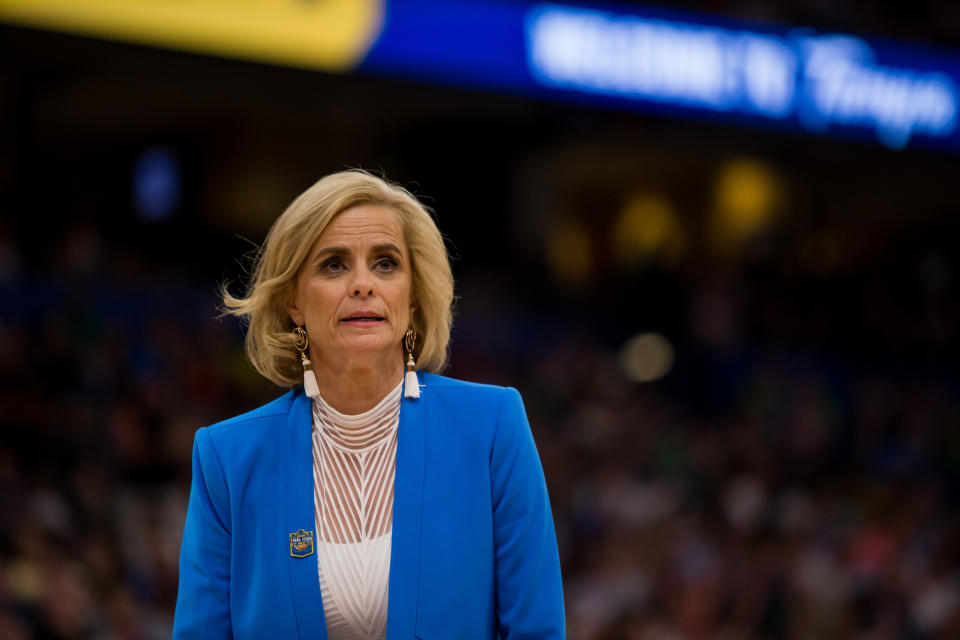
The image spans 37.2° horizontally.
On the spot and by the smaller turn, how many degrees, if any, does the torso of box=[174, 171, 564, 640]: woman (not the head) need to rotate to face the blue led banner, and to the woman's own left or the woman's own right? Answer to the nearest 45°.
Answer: approximately 180°

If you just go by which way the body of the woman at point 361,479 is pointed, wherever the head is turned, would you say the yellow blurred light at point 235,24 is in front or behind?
behind

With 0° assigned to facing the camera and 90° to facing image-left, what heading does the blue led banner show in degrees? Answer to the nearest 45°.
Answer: approximately 0°

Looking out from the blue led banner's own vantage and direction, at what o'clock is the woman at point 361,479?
The woman is roughly at 12 o'clock from the blue led banner.

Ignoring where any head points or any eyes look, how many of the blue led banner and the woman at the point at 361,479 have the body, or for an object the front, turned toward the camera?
2

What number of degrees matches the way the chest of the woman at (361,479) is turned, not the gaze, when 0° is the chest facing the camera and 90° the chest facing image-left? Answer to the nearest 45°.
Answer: approximately 0°
